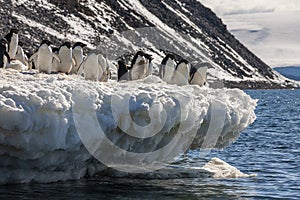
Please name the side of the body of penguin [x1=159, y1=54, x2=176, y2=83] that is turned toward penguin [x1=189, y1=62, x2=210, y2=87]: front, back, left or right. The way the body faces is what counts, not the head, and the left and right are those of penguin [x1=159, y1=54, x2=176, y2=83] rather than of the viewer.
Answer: left

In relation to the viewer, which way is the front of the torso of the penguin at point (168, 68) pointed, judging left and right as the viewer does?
facing the viewer and to the right of the viewer

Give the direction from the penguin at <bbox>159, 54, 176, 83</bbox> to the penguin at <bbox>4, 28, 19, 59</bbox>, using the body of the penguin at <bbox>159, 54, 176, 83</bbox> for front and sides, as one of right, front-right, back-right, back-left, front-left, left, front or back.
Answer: back-right

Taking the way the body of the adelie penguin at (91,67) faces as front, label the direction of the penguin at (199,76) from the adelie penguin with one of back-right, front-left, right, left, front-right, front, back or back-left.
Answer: back-left

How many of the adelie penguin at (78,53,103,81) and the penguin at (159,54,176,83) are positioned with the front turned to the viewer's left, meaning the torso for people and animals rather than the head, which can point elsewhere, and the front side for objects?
0

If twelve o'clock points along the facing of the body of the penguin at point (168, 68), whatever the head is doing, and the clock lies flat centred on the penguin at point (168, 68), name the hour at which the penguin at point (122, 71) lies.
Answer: the penguin at point (122, 71) is roughly at 4 o'clock from the penguin at point (168, 68).

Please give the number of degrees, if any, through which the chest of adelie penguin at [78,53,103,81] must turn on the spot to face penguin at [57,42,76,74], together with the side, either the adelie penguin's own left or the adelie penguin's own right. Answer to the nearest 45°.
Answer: approximately 135° to the adelie penguin's own right
